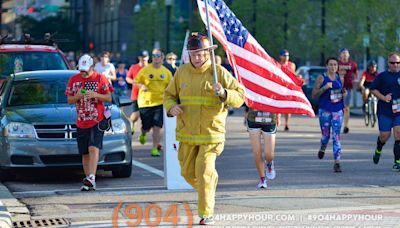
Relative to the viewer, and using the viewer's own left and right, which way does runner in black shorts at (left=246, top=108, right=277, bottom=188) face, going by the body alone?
facing the viewer

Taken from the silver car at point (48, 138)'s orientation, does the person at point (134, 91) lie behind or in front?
behind

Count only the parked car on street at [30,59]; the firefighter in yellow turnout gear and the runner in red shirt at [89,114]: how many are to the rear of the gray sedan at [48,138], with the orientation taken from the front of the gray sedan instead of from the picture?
1

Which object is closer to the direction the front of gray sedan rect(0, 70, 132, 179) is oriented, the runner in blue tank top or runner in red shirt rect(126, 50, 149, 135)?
the runner in blue tank top

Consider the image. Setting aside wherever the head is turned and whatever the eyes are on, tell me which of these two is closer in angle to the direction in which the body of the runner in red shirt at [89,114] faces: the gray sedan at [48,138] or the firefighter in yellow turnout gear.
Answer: the firefighter in yellow turnout gear

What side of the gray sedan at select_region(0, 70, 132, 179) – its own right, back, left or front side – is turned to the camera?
front

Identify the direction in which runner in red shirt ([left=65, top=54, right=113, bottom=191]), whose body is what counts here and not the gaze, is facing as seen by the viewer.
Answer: toward the camera

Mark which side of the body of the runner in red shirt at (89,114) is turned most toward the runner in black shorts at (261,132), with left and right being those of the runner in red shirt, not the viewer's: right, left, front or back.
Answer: left

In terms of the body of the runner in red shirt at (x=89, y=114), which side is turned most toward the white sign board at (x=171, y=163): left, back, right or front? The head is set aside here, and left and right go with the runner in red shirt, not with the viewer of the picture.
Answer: left
